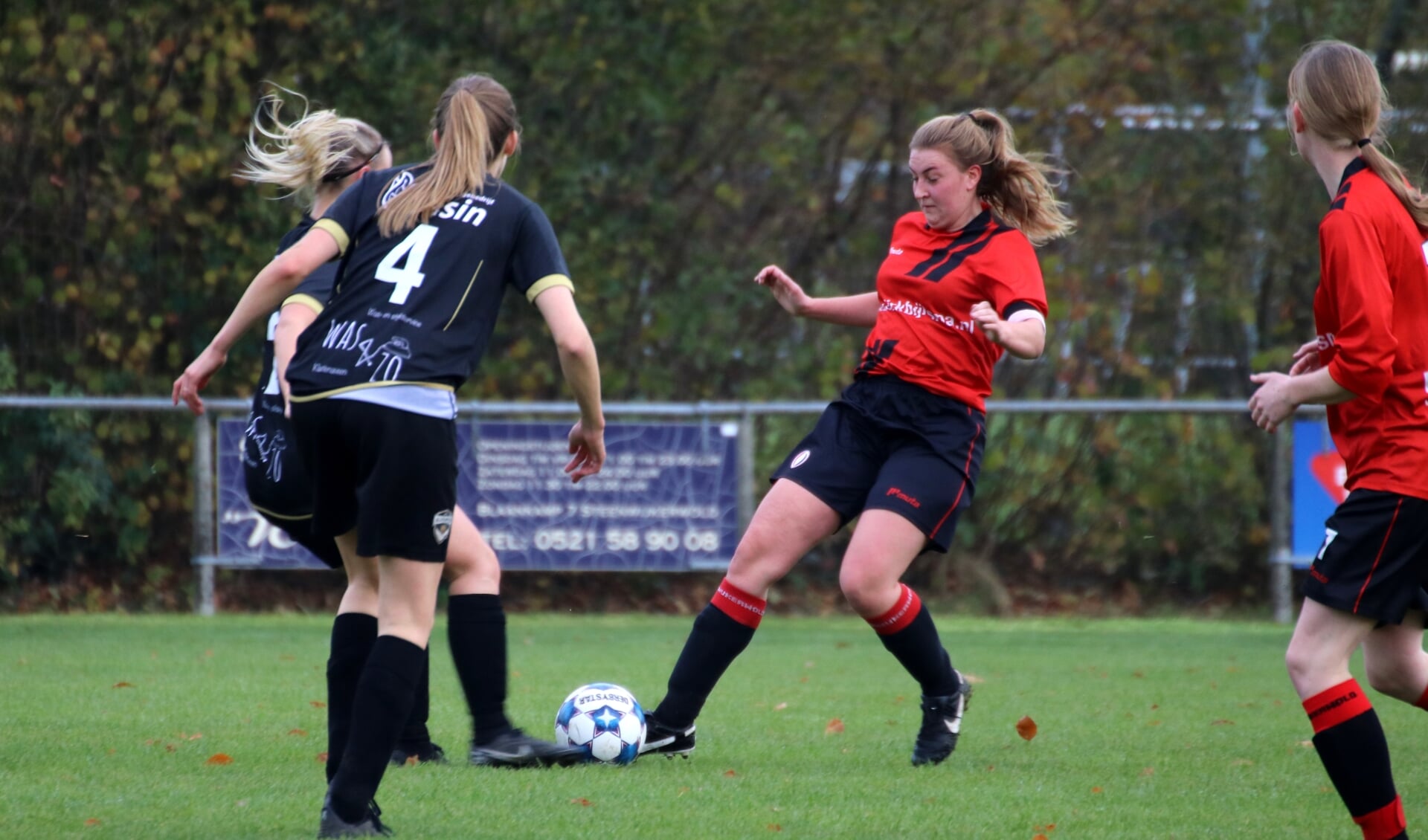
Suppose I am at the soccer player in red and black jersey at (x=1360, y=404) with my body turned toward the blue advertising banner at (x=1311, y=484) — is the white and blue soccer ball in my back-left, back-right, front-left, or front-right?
front-left

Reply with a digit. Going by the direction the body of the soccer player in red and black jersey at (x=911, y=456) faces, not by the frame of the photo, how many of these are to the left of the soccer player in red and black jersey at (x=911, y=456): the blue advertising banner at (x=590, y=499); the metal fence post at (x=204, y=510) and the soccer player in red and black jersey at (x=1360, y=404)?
1

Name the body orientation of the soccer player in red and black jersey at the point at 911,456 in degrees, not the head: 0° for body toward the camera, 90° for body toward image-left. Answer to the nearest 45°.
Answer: approximately 45°

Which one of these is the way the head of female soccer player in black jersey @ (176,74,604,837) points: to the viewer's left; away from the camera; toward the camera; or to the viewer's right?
away from the camera

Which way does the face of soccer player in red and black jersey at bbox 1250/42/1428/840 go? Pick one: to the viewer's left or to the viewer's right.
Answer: to the viewer's left

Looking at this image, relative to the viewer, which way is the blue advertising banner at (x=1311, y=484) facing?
toward the camera

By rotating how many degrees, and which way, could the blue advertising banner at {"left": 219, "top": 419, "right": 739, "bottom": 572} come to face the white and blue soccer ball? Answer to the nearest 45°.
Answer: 0° — it already faces it

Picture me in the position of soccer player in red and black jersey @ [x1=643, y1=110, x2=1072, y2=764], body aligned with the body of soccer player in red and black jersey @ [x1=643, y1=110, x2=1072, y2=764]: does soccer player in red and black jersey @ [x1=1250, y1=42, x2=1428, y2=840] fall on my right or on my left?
on my left

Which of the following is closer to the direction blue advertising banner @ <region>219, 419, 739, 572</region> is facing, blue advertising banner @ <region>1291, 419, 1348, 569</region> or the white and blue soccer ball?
the white and blue soccer ball

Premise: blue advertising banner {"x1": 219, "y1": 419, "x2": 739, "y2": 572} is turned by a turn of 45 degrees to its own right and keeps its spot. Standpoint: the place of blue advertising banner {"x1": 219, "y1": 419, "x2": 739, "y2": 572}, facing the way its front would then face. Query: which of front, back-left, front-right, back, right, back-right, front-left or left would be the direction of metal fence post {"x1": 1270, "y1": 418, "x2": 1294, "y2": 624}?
back-left

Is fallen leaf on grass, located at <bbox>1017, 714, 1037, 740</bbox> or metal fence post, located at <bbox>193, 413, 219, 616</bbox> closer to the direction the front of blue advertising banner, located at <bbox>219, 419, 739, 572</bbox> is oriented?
the fallen leaf on grass

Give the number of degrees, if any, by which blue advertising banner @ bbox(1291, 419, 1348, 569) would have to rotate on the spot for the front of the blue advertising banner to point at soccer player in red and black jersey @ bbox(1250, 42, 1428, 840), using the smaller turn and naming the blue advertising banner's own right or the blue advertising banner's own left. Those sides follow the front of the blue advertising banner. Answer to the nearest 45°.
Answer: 0° — it already faces them

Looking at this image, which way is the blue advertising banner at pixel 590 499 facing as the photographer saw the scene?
facing the viewer

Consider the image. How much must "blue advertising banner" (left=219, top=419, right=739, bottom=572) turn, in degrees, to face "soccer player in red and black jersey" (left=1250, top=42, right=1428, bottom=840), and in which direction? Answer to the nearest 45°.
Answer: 0° — it already faces them

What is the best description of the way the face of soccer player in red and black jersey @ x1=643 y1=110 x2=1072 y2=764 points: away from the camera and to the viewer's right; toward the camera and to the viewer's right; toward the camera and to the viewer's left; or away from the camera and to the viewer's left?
toward the camera and to the viewer's left

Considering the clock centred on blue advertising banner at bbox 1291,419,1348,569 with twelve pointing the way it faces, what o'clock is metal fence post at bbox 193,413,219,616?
The metal fence post is roughly at 2 o'clock from the blue advertising banner.

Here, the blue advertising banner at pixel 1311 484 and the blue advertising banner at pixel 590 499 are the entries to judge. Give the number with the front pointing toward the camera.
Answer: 2

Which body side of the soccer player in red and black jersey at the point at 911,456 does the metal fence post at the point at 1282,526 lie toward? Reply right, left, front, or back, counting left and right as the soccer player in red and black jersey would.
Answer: back
